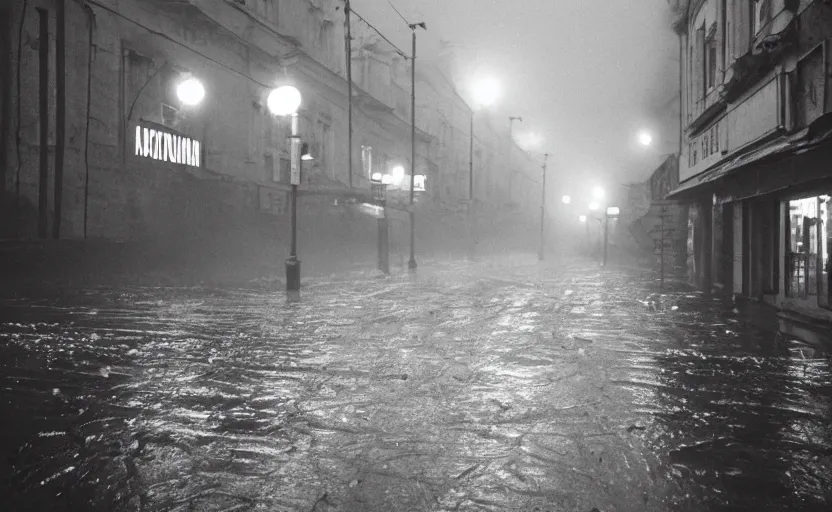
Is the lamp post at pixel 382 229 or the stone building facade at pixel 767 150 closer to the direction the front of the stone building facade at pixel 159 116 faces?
the stone building facade

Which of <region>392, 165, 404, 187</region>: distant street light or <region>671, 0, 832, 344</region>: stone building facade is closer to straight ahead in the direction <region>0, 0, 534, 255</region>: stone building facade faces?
the stone building facade

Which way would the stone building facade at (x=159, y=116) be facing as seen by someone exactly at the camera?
facing the viewer and to the right of the viewer

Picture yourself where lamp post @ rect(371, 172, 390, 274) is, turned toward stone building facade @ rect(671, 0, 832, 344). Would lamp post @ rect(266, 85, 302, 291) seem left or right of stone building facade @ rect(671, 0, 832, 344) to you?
right

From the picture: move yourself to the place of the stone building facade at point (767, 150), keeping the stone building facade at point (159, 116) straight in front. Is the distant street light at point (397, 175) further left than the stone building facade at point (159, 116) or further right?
right

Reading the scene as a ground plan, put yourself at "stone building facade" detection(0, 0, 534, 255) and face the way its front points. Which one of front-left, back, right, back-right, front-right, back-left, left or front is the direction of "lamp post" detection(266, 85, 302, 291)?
front

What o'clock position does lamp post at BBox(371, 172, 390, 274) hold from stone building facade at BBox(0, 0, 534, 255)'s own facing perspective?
The lamp post is roughly at 10 o'clock from the stone building facade.

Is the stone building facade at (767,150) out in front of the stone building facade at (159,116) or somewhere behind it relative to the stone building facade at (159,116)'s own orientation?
in front

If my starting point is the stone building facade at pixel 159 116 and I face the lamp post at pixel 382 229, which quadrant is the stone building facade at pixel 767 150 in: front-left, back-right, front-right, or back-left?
front-right
